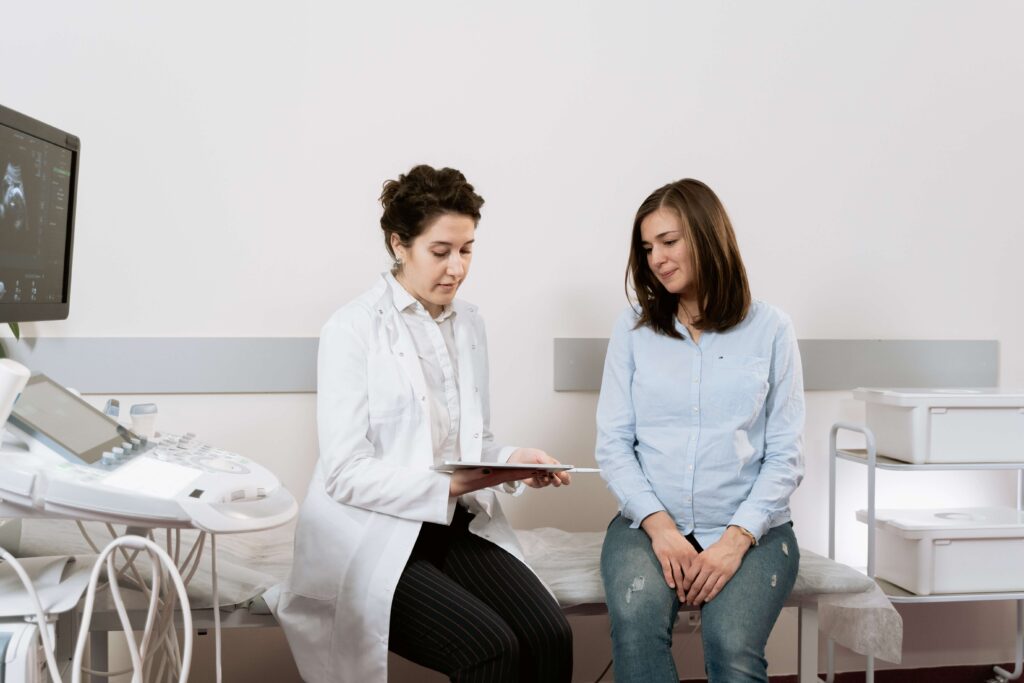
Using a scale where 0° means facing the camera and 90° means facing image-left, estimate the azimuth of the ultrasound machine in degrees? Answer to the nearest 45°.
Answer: approximately 315°

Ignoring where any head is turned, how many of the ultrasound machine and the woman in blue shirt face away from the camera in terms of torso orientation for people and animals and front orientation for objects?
0

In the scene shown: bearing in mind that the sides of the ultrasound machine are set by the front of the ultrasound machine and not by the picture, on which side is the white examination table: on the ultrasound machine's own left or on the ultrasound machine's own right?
on the ultrasound machine's own left

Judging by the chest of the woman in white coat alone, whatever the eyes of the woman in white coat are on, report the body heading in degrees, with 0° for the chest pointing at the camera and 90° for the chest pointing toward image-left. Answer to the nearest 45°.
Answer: approximately 315°

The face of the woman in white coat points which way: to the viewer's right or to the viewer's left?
to the viewer's right

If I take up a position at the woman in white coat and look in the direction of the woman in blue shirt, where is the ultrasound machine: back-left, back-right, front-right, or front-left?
back-right

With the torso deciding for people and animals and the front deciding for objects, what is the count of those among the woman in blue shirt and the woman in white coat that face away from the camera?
0

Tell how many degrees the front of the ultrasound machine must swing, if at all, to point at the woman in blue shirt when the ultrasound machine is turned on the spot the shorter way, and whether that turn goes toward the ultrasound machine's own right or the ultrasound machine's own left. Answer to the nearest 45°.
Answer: approximately 45° to the ultrasound machine's own left

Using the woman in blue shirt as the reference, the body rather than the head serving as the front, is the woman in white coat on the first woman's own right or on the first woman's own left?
on the first woman's own right

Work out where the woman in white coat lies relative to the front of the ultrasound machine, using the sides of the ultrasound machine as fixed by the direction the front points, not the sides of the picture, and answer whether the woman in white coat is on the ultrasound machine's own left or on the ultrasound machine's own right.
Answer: on the ultrasound machine's own left

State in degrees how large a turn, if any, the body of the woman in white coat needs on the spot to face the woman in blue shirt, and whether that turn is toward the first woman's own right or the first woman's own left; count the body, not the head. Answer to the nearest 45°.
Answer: approximately 45° to the first woman's own left

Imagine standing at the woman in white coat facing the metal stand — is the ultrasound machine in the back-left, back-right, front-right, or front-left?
back-right
